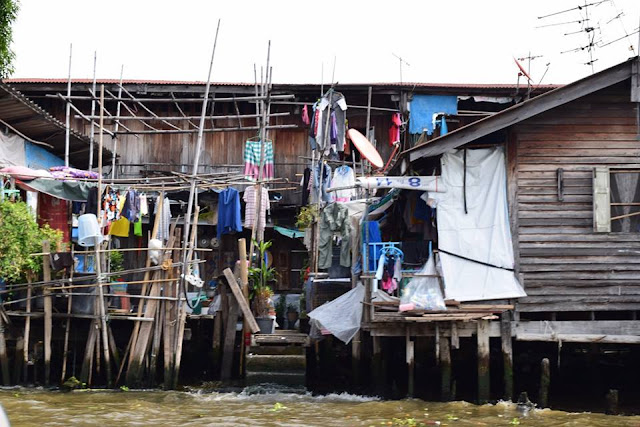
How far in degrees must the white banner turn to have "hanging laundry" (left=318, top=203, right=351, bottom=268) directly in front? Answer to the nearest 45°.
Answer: approximately 135° to its right

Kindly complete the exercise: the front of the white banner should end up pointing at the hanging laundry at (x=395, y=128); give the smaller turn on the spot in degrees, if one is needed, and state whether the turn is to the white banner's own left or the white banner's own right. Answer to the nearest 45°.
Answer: approximately 180°

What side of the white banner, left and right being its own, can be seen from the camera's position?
front

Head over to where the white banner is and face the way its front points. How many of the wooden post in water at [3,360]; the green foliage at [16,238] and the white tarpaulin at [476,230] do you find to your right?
2

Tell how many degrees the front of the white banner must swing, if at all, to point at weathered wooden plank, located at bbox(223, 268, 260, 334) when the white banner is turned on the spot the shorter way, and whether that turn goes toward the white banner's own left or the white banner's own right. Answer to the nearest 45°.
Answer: approximately 90° to the white banner's own right

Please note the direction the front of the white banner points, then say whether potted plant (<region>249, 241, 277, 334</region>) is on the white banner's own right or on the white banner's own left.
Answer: on the white banner's own right

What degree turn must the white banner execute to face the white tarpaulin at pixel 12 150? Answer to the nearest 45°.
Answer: approximately 90° to its right

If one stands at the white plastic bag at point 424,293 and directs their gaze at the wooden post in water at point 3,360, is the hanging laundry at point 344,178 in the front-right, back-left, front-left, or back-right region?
front-right

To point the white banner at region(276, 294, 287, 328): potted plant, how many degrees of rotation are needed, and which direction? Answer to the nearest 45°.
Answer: approximately 135° to its right
